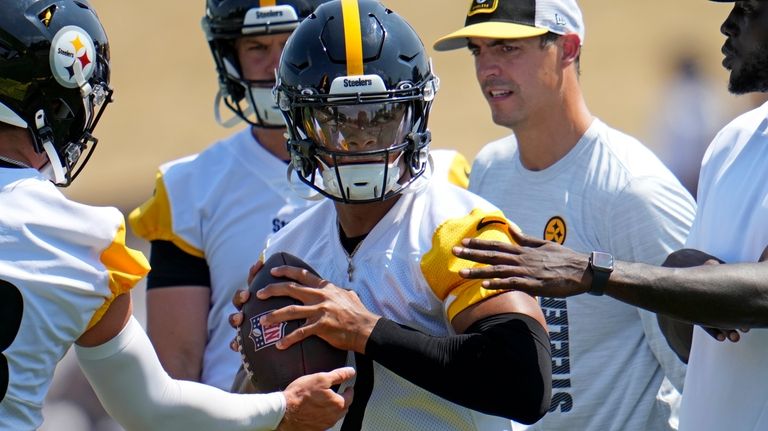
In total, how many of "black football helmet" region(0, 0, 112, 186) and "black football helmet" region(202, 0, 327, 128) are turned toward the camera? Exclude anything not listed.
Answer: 1

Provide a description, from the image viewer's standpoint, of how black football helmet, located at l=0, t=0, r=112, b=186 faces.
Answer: facing away from the viewer and to the right of the viewer
